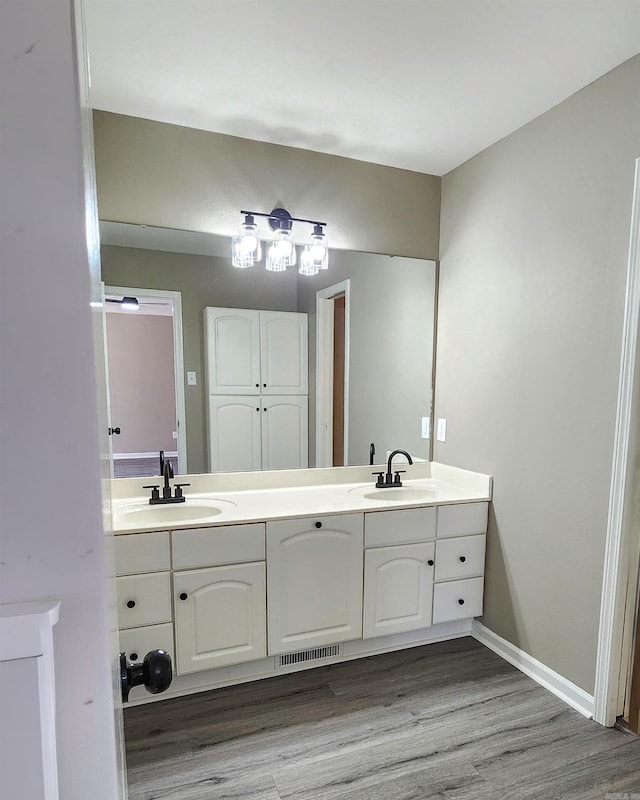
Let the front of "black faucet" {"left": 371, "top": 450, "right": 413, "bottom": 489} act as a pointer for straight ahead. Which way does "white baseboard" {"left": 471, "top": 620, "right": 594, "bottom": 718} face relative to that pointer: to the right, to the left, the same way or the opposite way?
to the right

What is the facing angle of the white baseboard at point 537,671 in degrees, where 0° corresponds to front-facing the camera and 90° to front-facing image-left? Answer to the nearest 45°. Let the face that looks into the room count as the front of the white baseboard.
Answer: approximately 45°

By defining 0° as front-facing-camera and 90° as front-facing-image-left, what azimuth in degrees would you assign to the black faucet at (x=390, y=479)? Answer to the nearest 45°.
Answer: approximately 315°

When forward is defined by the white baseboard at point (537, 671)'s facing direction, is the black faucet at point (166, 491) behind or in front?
in front

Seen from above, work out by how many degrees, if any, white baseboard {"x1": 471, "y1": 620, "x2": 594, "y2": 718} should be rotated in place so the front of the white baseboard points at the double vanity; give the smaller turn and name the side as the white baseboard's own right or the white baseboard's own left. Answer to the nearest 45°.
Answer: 0° — it already faces it

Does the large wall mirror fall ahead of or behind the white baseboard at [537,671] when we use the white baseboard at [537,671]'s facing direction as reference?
ahead
